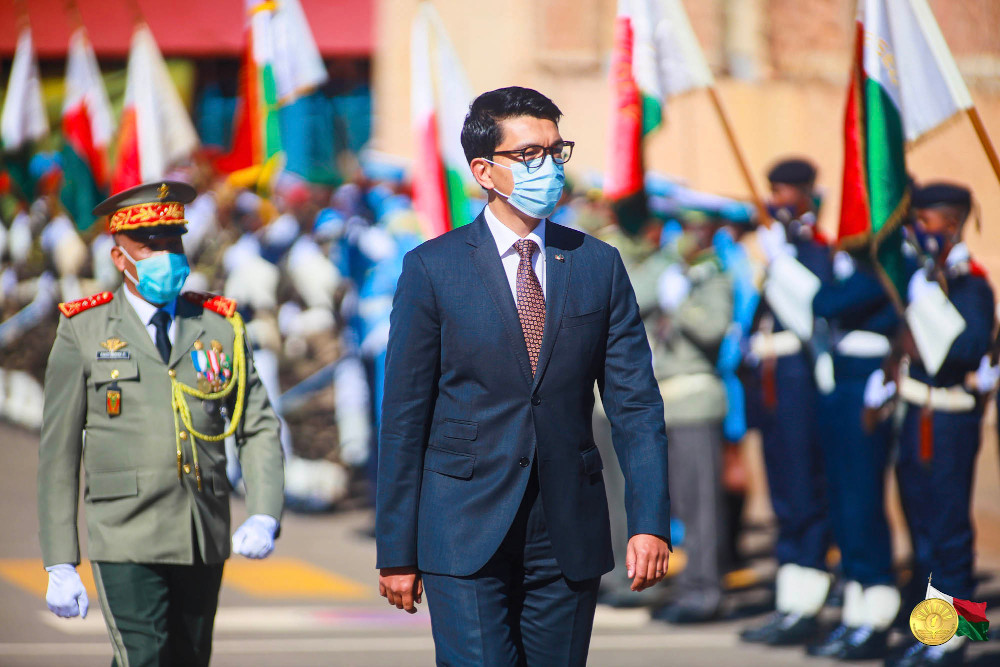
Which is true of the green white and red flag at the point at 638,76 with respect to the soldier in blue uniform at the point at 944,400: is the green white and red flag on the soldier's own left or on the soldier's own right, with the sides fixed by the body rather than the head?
on the soldier's own right

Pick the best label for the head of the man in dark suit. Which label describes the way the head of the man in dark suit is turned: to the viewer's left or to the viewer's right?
to the viewer's right

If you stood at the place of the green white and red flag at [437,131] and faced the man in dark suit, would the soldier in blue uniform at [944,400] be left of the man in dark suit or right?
left

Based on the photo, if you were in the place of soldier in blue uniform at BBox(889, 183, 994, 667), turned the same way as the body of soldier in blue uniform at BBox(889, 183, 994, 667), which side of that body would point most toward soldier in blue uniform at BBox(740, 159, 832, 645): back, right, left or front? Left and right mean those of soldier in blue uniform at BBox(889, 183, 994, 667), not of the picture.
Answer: right

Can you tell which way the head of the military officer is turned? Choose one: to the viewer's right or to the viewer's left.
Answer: to the viewer's right

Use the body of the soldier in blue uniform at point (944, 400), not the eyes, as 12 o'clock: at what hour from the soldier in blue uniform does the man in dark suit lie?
The man in dark suit is roughly at 11 o'clock from the soldier in blue uniform.

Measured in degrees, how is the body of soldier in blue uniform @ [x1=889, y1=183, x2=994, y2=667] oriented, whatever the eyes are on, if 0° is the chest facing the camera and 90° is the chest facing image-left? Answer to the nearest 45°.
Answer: approximately 45°

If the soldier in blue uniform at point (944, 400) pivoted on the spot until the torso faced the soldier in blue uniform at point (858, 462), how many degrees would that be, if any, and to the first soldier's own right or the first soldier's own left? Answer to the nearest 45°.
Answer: approximately 90° to the first soldier's own right

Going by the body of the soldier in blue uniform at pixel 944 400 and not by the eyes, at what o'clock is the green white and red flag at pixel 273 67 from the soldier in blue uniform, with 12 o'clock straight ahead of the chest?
The green white and red flag is roughly at 2 o'clock from the soldier in blue uniform.
